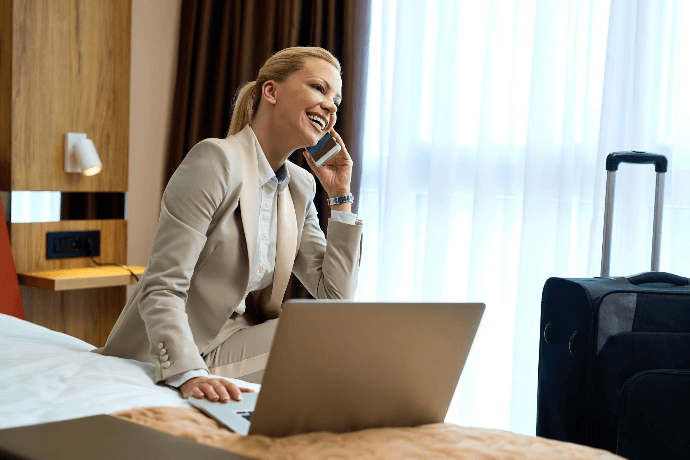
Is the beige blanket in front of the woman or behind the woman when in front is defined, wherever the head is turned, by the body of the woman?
in front

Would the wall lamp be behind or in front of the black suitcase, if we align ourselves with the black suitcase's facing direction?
behind

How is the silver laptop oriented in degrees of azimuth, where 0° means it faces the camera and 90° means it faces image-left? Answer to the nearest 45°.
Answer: approximately 135°

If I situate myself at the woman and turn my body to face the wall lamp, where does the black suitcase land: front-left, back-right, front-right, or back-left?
back-right

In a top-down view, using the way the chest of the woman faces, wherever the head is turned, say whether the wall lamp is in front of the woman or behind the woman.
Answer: behind

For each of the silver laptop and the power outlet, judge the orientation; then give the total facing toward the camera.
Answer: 1

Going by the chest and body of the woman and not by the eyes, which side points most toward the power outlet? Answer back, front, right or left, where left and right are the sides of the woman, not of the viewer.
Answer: back

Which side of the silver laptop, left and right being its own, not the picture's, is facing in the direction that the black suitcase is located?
right

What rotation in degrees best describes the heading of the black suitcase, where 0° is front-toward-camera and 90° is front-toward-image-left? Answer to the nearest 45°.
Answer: approximately 315°

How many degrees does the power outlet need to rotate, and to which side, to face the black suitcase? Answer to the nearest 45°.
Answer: approximately 45° to its left

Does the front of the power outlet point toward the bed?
yes

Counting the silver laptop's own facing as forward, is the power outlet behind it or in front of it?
in front
